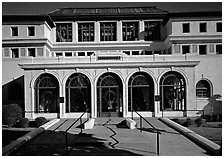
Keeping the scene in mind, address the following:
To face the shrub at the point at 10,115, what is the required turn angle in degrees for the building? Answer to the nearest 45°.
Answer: approximately 45° to its right

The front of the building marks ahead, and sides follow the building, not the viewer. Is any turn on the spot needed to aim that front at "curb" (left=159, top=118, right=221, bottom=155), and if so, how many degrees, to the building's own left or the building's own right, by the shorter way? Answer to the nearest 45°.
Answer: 0° — it already faces it

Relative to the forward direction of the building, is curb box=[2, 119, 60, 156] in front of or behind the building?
in front

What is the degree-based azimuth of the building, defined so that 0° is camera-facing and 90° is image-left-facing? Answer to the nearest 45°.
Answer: approximately 0°
